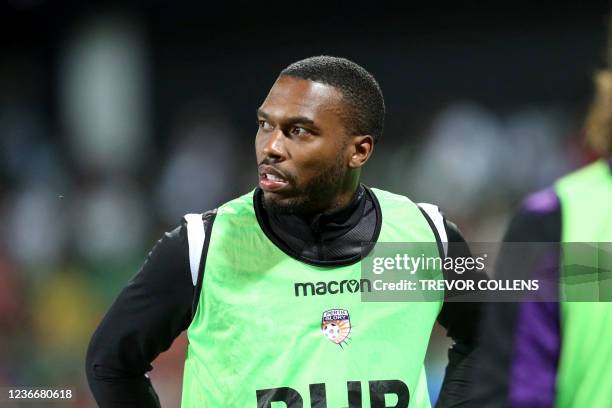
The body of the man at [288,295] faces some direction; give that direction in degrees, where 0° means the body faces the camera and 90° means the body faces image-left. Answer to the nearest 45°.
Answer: approximately 0°

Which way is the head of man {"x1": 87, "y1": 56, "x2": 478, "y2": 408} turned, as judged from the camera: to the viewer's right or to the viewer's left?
to the viewer's left
